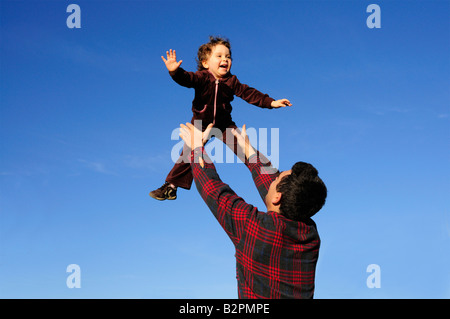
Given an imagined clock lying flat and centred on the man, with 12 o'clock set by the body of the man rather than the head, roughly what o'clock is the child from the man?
The child is roughly at 1 o'clock from the man.

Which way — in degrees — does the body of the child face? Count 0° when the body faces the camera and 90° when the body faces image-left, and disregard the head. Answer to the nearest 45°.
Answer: approximately 0°

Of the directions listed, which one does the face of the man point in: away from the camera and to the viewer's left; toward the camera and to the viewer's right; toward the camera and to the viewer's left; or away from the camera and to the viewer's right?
away from the camera and to the viewer's left

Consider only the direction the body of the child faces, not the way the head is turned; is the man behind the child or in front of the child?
in front

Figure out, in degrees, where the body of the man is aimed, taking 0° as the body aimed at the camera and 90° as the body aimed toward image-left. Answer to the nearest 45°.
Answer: approximately 135°

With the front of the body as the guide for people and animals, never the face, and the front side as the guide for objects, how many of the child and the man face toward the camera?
1
